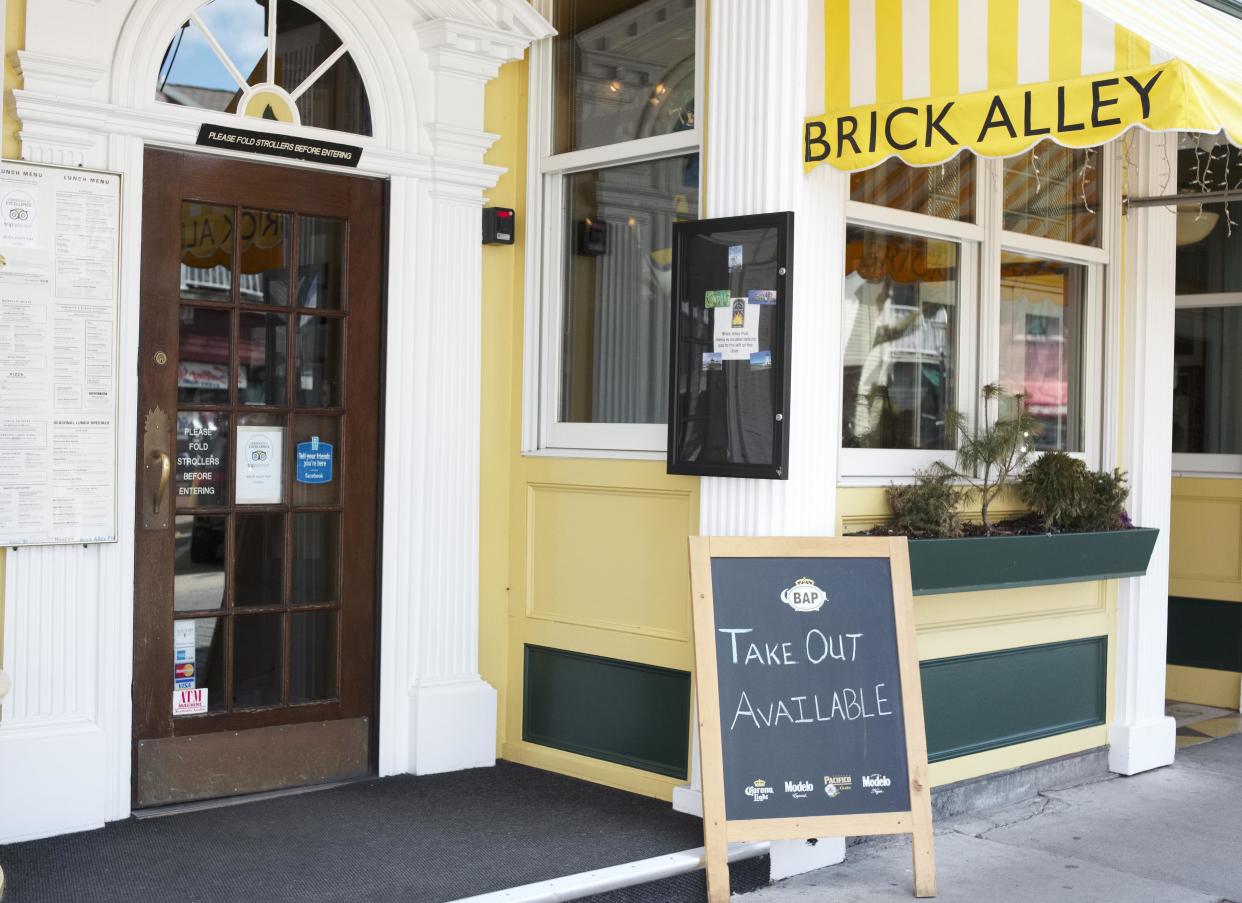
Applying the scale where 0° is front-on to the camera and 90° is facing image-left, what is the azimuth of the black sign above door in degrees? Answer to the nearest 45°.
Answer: approximately 315°

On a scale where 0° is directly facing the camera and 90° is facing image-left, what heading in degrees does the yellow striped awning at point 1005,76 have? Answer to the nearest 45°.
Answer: approximately 45°

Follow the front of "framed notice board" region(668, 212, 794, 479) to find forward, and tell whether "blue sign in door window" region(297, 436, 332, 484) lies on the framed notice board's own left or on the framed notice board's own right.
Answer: on the framed notice board's own right

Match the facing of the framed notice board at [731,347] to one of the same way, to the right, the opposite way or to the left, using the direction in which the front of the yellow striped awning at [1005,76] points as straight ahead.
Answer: the same way

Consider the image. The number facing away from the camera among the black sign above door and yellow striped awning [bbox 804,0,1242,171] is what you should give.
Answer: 0

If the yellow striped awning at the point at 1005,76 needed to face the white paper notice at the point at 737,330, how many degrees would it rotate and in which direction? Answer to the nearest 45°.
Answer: approximately 45° to its right

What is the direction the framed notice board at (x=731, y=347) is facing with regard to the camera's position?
facing the viewer and to the left of the viewer

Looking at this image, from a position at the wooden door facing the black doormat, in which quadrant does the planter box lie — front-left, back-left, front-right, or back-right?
front-left

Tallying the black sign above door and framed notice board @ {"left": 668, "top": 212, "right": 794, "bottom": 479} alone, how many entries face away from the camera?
0
